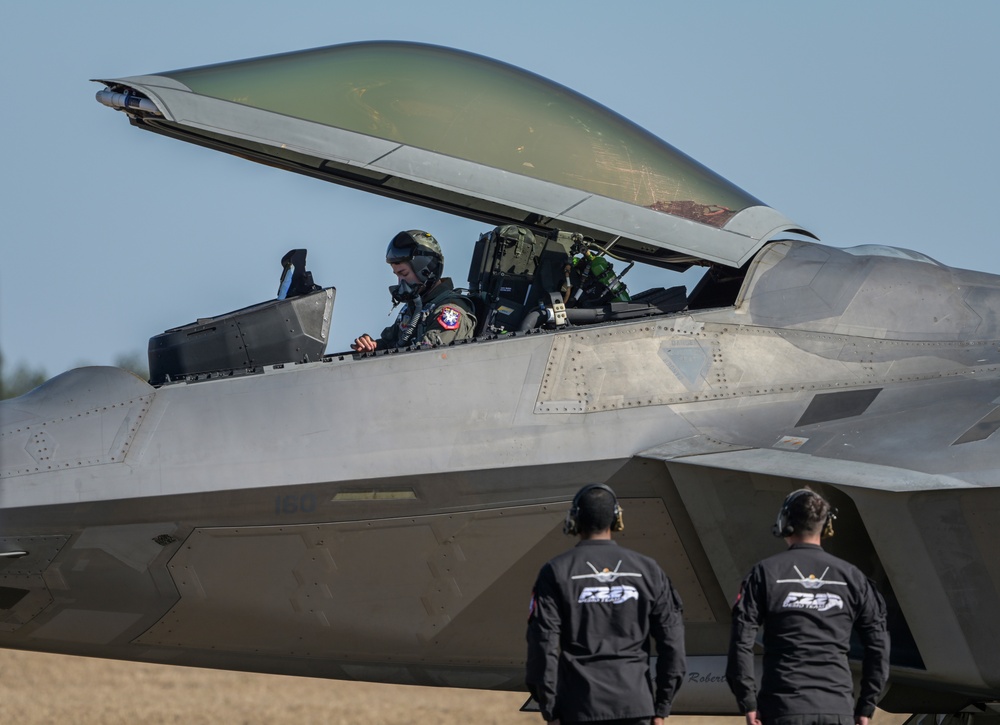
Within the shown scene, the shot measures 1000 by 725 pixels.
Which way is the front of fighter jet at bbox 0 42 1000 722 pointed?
to the viewer's left

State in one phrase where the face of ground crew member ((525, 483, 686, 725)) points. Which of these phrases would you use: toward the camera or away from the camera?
away from the camera

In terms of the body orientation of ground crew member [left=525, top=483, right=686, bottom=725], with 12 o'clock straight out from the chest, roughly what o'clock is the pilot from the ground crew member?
The pilot is roughly at 11 o'clock from the ground crew member.

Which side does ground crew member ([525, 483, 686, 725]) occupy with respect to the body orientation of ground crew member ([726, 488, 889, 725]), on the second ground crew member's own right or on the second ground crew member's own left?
on the second ground crew member's own left

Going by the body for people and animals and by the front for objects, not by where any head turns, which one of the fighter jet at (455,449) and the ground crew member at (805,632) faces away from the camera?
the ground crew member

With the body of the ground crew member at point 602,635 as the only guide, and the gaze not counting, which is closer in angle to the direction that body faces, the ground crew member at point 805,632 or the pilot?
the pilot

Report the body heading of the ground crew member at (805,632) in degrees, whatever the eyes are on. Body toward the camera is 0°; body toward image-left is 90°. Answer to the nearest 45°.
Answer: approximately 180°

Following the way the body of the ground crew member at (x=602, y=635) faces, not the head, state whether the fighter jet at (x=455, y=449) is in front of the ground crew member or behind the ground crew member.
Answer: in front

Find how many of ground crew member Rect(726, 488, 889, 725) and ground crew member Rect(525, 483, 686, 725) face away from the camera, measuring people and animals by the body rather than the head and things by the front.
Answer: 2

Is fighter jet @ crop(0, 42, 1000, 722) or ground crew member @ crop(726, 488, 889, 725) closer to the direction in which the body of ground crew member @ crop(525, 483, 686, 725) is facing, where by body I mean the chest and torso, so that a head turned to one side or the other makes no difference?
the fighter jet

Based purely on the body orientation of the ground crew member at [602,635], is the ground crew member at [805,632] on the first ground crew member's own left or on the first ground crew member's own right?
on the first ground crew member's own right

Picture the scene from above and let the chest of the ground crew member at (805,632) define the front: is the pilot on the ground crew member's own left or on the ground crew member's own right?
on the ground crew member's own left

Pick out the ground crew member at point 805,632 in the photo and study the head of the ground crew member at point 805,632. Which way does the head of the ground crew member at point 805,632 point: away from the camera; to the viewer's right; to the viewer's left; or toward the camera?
away from the camera

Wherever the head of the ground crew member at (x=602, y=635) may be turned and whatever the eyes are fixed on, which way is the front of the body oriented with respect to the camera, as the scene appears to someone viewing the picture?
away from the camera

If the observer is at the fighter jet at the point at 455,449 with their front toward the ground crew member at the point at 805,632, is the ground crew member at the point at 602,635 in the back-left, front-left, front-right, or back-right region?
front-right

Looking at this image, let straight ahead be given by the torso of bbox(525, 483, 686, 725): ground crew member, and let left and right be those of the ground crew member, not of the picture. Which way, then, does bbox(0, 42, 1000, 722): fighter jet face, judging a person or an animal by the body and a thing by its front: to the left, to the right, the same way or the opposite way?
to the left

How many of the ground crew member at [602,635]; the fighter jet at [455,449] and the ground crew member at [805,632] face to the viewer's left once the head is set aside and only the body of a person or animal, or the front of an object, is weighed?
1

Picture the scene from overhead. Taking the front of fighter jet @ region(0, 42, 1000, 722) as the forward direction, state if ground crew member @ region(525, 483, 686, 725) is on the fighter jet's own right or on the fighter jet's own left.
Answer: on the fighter jet's own left
